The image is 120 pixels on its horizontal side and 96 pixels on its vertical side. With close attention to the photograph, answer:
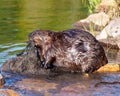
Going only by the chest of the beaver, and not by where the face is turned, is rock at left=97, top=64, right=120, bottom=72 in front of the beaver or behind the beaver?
behind

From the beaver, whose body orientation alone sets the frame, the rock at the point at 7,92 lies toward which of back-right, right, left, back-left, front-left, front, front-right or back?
front-left

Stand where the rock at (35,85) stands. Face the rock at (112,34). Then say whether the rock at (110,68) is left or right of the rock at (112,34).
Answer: right

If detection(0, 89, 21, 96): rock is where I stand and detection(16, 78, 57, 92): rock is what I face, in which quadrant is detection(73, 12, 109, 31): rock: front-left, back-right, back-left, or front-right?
front-left

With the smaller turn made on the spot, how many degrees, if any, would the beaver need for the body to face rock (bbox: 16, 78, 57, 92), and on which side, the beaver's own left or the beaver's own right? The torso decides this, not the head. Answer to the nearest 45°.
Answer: approximately 45° to the beaver's own left

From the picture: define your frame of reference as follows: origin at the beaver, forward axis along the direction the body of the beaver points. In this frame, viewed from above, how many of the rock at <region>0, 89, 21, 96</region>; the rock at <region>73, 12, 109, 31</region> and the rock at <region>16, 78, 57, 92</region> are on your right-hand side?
1

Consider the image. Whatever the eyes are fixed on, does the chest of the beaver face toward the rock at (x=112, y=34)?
no

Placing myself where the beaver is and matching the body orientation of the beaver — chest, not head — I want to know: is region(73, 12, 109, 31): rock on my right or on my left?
on my right

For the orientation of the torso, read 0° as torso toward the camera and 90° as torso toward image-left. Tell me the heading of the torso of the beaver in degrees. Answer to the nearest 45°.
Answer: approximately 90°

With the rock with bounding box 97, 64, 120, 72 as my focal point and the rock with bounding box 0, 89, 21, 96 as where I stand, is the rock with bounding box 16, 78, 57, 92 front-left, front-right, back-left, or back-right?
front-left
